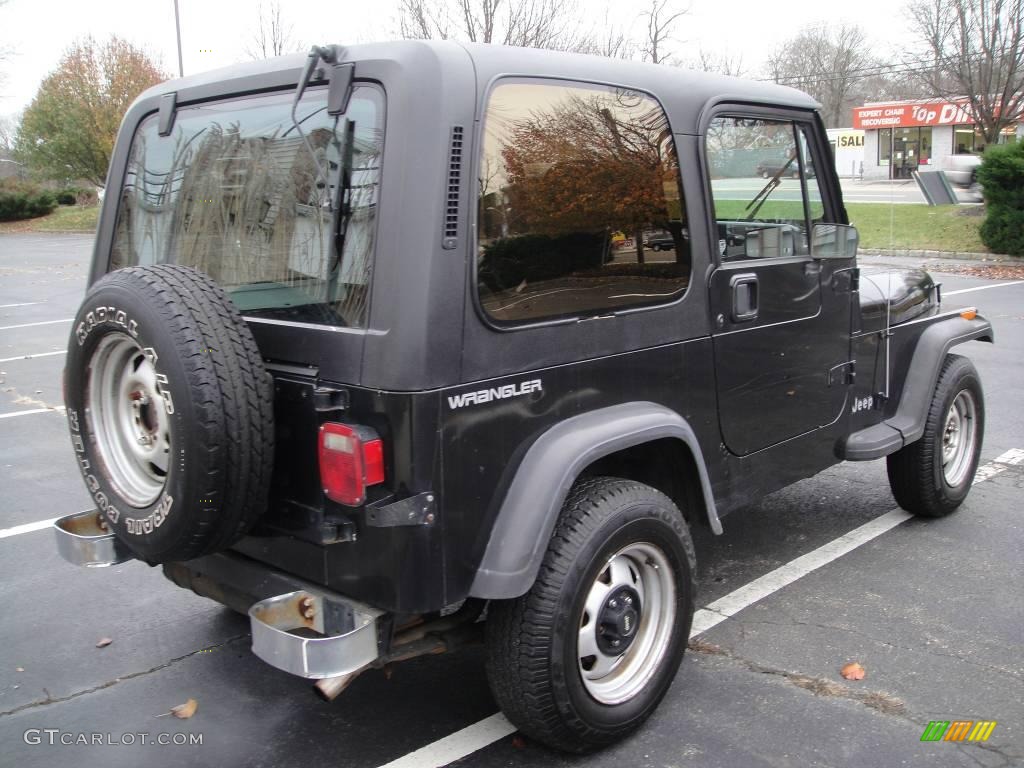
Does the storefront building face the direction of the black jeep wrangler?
yes

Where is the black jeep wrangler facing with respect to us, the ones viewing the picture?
facing away from the viewer and to the right of the viewer

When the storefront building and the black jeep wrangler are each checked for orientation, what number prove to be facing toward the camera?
1

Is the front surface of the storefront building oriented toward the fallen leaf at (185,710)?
yes

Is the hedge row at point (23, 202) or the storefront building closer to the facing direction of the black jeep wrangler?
the storefront building
